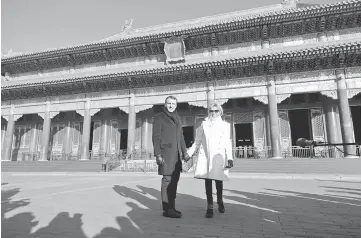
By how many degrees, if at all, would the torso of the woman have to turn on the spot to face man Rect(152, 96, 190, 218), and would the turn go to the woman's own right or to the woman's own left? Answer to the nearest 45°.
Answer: approximately 90° to the woman's own right

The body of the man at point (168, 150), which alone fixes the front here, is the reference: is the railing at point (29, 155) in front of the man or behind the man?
behind

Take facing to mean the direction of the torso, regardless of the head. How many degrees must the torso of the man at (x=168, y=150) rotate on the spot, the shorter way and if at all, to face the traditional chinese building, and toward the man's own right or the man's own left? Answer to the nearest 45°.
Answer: approximately 135° to the man's own left

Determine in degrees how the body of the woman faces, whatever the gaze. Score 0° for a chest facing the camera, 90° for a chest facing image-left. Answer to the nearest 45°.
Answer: approximately 0°

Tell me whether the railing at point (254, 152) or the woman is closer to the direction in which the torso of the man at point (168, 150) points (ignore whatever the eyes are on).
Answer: the woman

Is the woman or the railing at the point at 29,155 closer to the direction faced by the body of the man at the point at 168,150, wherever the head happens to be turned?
the woman

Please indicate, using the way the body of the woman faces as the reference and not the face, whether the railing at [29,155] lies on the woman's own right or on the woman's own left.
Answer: on the woman's own right

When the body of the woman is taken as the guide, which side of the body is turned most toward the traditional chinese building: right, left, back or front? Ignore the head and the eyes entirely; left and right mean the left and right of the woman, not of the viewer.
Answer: back

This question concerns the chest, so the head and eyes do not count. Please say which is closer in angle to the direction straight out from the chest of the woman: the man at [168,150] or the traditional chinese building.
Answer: the man

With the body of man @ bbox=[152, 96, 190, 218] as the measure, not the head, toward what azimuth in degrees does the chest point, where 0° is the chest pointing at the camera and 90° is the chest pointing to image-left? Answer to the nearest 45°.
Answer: approximately 315°

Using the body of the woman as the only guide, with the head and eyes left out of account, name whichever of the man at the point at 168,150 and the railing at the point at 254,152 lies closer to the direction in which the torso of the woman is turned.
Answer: the man

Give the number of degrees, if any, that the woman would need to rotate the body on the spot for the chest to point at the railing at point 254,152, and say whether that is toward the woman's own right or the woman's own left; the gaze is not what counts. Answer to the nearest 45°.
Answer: approximately 180°
